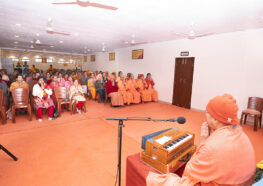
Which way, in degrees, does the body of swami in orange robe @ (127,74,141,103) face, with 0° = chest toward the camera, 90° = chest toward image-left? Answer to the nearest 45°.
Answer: approximately 315°

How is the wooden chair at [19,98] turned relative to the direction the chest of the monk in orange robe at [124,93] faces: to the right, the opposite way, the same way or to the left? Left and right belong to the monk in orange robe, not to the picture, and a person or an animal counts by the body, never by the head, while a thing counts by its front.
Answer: the same way

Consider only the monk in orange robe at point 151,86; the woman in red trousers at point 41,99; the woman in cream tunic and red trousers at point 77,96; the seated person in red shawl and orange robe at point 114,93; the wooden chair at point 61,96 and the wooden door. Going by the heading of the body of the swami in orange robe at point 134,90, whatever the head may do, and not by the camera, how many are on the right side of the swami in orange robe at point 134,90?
4

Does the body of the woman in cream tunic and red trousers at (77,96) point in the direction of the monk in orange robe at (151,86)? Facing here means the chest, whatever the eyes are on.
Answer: no

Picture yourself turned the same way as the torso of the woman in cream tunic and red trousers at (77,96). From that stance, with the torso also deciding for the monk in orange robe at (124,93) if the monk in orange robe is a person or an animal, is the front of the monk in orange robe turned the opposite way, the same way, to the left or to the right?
the same way

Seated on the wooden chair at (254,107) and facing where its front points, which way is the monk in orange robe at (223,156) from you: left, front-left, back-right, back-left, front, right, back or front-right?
front-left

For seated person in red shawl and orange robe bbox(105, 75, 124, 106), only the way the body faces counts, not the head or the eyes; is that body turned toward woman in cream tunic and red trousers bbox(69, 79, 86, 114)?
no

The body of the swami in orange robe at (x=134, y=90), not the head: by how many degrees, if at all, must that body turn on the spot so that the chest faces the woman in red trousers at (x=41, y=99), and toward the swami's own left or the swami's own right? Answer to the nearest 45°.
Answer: approximately 90° to the swami's own right

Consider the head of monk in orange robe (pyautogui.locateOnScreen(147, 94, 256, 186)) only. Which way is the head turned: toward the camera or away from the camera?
away from the camera

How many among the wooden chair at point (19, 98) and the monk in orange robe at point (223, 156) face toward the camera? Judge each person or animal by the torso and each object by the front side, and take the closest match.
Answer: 1

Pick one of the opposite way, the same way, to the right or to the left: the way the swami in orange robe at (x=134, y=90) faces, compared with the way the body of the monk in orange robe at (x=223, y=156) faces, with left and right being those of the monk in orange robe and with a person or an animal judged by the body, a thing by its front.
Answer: the opposite way

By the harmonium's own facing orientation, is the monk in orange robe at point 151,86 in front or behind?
behind

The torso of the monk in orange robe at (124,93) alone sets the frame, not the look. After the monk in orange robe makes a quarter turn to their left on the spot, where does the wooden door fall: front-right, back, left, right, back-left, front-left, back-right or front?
front-right

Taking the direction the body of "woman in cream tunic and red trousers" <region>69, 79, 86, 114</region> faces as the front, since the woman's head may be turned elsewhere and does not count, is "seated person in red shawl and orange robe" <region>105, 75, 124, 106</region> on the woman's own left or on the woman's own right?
on the woman's own left

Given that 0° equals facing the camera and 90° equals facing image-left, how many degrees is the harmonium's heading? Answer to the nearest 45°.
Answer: approximately 315°

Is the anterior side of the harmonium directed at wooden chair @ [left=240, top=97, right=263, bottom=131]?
no
